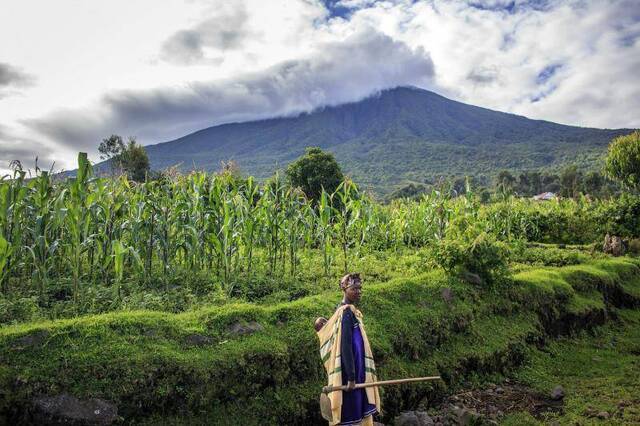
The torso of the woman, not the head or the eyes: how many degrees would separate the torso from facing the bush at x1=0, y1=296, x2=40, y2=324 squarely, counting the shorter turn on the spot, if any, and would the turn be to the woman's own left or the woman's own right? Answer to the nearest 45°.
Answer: approximately 180°

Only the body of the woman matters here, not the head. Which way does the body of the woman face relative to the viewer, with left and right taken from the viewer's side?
facing to the right of the viewer

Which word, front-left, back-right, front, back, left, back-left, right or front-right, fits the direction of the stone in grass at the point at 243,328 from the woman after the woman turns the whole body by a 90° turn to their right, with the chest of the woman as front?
back-right

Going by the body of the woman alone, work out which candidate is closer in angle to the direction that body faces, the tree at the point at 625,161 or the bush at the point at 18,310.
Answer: the tree

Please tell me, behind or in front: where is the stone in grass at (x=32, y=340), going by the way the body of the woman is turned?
behind
